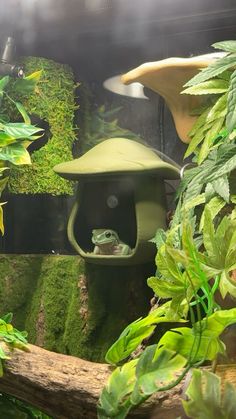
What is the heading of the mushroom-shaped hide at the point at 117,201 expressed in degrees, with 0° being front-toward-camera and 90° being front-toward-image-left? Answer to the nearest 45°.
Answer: approximately 45°

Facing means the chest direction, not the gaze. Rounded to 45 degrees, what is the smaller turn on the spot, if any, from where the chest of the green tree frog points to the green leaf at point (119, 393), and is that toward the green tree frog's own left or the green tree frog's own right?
approximately 45° to the green tree frog's own left

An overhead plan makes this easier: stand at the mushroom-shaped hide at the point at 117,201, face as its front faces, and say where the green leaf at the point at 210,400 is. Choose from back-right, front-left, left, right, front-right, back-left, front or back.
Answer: front-left

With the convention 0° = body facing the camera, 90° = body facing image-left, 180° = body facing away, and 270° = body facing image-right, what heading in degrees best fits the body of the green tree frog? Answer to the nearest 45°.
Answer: approximately 45°
